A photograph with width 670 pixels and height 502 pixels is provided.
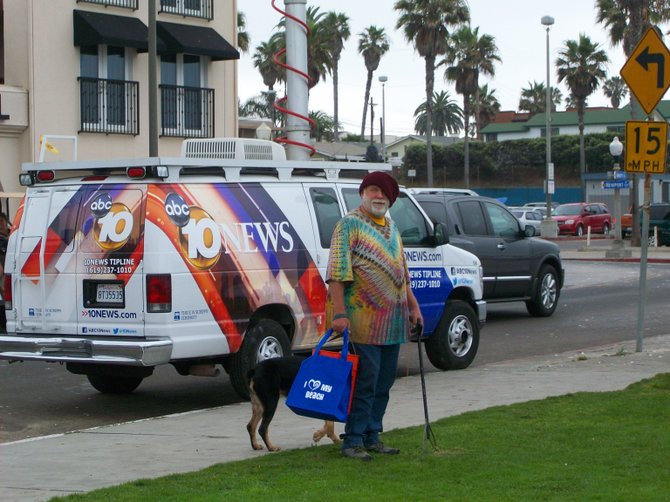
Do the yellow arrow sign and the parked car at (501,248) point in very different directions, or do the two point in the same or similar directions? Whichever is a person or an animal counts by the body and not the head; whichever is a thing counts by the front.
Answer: very different directions

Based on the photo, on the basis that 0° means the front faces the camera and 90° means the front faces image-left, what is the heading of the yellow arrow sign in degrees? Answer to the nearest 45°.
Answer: approximately 45°

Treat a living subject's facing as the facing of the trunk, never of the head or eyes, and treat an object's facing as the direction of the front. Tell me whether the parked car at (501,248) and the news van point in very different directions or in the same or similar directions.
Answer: same or similar directions

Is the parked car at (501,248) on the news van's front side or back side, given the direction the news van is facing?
on the front side

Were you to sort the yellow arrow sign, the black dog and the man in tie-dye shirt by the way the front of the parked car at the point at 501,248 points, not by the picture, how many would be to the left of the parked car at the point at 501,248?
0

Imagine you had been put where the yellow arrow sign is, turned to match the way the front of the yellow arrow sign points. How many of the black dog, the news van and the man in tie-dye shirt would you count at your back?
0

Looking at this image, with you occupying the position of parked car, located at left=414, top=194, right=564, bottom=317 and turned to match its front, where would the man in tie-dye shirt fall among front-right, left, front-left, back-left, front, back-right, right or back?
back-right

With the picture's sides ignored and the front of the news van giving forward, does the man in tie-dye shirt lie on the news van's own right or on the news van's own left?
on the news van's own right

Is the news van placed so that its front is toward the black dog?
no

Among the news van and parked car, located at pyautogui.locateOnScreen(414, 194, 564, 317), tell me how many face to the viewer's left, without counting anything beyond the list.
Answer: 0

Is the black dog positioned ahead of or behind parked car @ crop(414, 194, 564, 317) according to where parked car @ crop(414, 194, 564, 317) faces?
behind

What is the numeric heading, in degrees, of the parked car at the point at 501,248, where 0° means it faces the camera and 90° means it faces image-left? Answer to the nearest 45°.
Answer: approximately 225°
